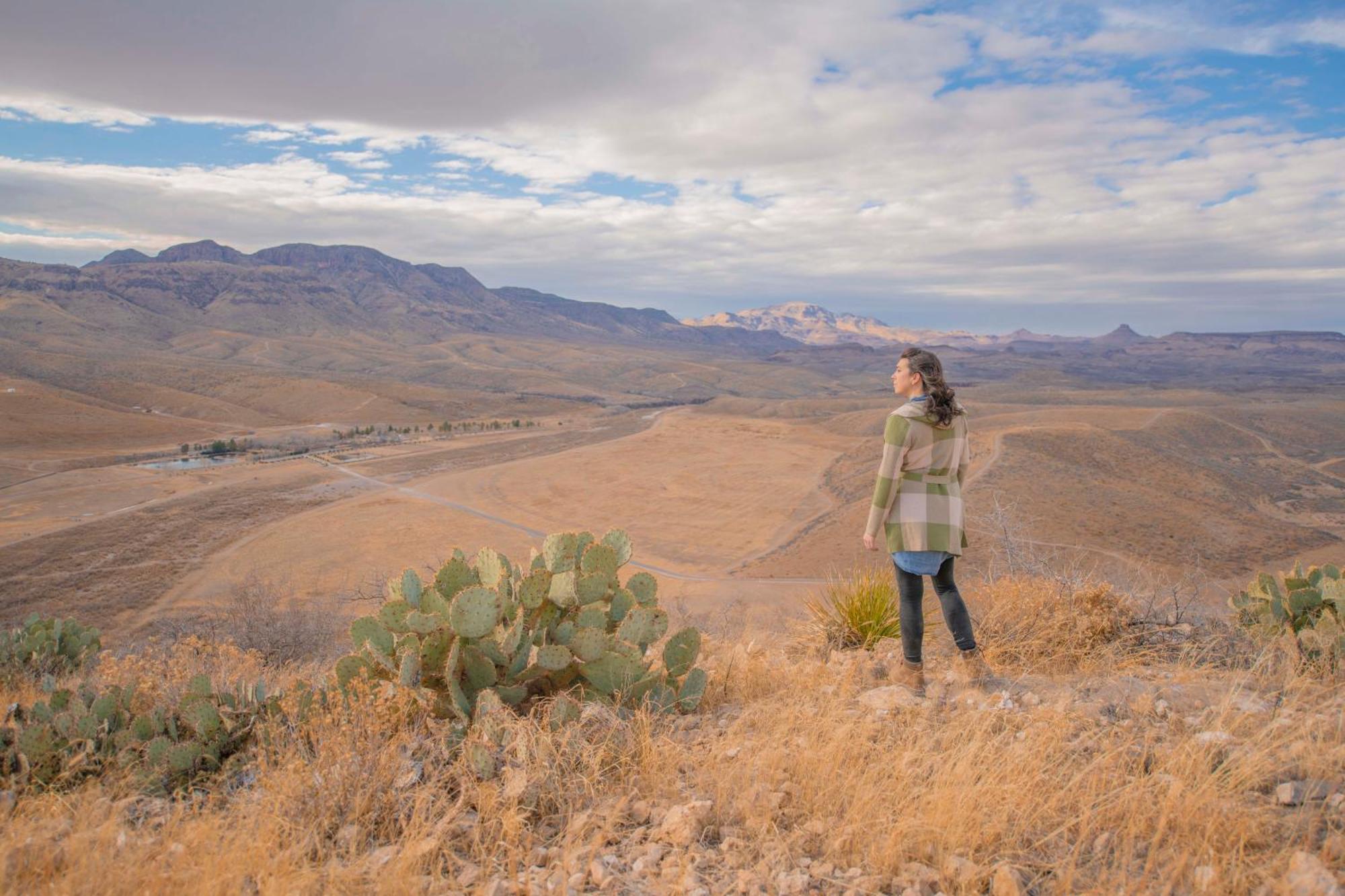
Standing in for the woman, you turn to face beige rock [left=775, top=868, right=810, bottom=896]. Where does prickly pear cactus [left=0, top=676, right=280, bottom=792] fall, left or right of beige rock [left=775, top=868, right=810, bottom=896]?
right

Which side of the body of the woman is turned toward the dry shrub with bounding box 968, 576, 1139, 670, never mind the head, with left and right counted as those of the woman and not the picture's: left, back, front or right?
right

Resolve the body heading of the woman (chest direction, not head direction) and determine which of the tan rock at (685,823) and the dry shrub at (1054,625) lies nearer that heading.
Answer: the dry shrub

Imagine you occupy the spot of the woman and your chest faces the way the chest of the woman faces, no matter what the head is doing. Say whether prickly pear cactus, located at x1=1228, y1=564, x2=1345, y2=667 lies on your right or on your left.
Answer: on your right

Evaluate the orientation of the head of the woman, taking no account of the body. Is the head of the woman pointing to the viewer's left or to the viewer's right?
to the viewer's left

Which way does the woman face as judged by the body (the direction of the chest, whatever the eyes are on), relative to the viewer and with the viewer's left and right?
facing away from the viewer and to the left of the viewer

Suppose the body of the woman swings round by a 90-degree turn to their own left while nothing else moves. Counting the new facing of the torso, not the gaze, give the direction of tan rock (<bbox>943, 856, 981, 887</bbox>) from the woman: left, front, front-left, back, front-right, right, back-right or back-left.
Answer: front-left
